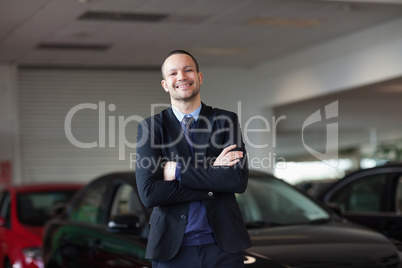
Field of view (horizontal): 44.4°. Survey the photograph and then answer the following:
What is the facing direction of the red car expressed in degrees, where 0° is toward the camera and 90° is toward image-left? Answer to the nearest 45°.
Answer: approximately 315°

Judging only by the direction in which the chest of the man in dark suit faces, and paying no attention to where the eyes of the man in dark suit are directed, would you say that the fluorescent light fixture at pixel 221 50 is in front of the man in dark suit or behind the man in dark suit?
behind

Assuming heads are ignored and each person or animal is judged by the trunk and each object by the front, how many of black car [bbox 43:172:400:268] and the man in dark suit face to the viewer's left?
0

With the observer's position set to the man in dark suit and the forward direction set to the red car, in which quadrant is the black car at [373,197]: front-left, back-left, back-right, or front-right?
front-right

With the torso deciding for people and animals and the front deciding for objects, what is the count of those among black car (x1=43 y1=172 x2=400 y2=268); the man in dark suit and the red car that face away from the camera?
0

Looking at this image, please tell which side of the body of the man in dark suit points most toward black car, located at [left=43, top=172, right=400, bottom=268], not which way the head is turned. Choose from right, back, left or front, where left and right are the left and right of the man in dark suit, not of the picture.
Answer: back

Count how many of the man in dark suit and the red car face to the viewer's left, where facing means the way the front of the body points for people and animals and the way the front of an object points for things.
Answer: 0

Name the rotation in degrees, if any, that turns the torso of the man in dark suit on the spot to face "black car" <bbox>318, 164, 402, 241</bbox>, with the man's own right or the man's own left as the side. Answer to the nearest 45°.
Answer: approximately 135° to the man's own left

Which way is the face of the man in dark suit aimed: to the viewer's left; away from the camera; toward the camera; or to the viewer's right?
toward the camera

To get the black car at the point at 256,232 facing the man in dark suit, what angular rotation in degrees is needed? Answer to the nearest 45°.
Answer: approximately 45° to its right

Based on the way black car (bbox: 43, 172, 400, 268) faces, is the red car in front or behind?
behind

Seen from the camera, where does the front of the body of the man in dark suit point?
toward the camera

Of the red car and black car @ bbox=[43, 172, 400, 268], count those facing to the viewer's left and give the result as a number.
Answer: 0

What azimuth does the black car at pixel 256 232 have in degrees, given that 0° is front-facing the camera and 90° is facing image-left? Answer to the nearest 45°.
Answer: approximately 315°

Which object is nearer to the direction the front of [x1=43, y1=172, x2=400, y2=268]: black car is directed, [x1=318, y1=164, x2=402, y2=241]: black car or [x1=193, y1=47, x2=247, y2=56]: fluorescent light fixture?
the black car
